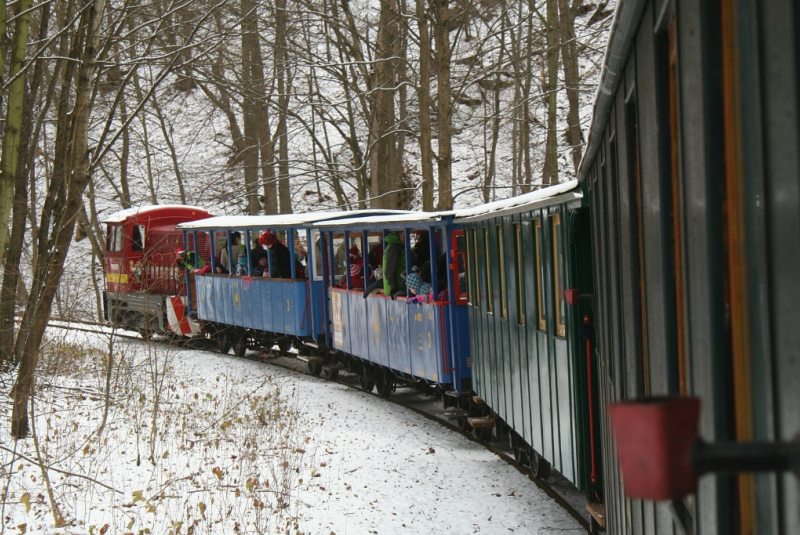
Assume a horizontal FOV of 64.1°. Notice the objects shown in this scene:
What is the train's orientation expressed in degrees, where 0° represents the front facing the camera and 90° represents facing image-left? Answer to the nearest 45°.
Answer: approximately 135°

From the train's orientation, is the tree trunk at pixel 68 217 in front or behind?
in front

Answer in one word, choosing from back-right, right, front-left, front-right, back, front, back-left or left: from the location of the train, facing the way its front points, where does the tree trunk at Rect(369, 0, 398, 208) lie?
front-right
